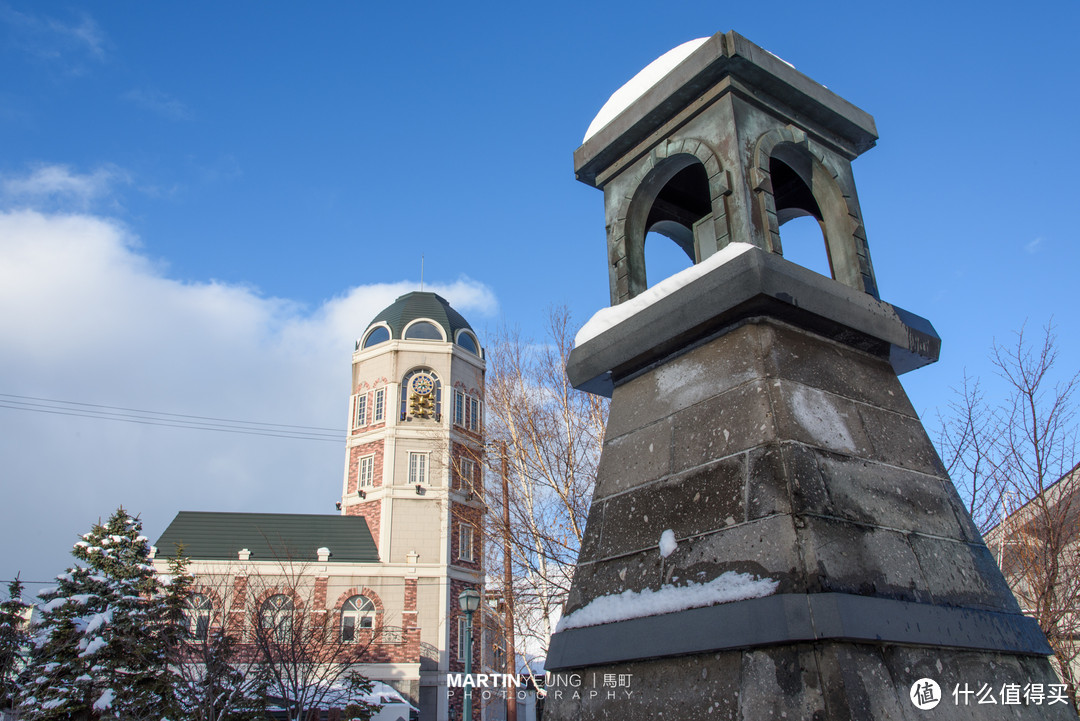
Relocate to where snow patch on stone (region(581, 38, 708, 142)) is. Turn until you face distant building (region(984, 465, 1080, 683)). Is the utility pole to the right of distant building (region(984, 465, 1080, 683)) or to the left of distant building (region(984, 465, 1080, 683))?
left

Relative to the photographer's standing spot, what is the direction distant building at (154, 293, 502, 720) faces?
facing the viewer

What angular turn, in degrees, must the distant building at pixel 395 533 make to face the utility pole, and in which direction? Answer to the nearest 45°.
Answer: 0° — it already faces it

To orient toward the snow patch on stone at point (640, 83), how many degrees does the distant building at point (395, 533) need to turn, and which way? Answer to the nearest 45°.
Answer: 0° — it already faces it

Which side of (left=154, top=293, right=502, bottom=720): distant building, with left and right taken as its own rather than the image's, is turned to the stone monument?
front

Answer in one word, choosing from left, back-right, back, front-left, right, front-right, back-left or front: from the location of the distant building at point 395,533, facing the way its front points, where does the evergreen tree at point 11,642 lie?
front-right

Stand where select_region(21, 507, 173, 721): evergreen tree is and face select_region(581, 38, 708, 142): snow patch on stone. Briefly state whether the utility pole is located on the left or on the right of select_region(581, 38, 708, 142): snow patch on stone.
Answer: left

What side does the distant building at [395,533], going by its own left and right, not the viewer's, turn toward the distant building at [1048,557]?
left
